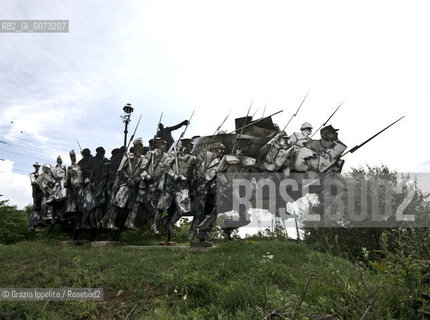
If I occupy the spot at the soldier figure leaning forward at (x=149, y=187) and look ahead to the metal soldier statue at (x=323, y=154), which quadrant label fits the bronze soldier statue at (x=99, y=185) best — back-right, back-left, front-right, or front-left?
back-left

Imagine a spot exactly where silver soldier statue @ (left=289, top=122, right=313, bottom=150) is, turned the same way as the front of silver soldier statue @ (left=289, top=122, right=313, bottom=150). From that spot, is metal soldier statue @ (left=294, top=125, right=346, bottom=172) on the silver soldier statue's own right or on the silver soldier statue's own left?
on the silver soldier statue's own right

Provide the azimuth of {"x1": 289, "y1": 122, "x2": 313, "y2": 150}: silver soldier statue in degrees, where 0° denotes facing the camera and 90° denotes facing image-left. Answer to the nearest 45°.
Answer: approximately 270°

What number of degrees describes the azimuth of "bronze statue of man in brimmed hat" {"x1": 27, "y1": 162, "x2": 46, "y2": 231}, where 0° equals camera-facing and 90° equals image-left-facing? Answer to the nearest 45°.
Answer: approximately 270°

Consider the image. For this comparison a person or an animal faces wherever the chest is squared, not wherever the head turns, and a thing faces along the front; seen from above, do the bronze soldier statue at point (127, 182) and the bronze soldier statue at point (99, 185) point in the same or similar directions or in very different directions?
same or similar directions

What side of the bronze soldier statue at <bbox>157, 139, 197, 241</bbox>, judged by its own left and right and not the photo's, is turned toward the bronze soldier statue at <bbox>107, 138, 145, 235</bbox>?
back

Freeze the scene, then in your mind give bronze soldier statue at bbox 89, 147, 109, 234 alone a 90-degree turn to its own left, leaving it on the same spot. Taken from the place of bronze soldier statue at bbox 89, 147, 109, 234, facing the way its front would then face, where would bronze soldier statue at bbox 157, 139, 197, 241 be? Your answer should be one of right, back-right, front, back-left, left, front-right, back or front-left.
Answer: right

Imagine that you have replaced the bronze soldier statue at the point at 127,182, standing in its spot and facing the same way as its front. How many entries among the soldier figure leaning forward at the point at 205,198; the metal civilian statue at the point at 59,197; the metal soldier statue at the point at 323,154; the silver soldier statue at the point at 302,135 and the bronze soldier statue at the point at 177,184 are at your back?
1

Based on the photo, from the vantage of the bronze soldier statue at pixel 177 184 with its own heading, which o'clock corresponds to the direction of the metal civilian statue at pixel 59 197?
the metal civilian statue at pixel 59 197 is roughly at 6 o'clock from the bronze soldier statue at pixel 177 184.

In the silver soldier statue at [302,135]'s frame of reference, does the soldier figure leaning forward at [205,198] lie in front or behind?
behind

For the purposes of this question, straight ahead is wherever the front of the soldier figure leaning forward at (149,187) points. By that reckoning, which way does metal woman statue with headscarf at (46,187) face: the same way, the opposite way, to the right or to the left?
the same way

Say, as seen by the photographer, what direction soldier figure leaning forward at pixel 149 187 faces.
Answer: facing the viewer and to the right of the viewer

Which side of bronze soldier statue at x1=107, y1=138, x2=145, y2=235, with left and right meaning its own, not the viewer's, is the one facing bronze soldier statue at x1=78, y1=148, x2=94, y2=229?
back

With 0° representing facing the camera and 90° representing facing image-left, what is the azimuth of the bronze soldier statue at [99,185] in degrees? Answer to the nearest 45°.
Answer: approximately 315°

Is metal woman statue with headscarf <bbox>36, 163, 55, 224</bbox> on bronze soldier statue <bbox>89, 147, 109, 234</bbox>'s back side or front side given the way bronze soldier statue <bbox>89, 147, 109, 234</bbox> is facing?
on the back side

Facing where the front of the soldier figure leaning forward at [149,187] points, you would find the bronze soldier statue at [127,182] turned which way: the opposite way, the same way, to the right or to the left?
the same way
